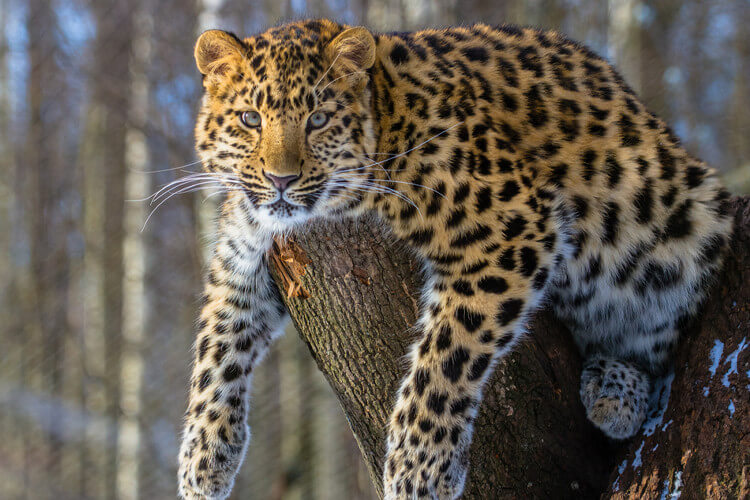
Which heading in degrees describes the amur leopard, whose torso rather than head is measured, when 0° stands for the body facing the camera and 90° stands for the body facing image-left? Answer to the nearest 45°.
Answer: approximately 45°
